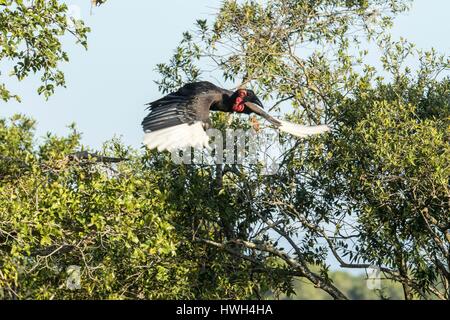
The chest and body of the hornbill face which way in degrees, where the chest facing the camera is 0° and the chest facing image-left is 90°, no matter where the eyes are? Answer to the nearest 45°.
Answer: approximately 315°
